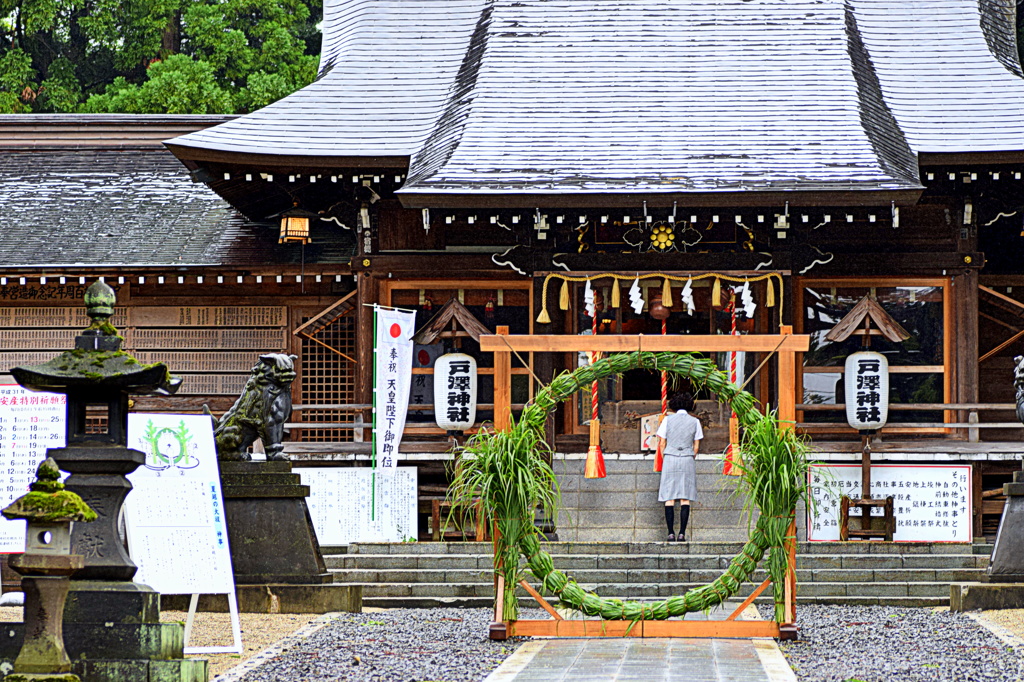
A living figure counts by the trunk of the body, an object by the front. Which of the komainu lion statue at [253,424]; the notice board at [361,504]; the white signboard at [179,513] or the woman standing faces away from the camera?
the woman standing

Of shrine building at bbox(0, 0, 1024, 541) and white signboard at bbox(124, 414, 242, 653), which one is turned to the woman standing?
the shrine building

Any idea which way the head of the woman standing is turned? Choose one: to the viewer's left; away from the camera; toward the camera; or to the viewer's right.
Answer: away from the camera

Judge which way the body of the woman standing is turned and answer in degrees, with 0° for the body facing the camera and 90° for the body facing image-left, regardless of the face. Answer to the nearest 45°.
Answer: approximately 180°

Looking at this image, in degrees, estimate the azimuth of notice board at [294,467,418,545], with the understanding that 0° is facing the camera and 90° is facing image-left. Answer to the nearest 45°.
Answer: approximately 0°

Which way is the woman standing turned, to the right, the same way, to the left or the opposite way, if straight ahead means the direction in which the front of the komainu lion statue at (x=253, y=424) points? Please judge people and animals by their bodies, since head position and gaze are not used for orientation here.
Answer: to the left

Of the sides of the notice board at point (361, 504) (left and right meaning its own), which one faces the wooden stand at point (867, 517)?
left

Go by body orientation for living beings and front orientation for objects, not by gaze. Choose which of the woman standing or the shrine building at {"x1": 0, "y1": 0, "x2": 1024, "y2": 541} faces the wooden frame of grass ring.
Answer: the shrine building

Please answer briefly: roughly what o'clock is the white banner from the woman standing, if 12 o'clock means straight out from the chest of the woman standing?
The white banner is roughly at 10 o'clock from the woman standing.

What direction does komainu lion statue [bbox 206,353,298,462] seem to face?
to the viewer's right
